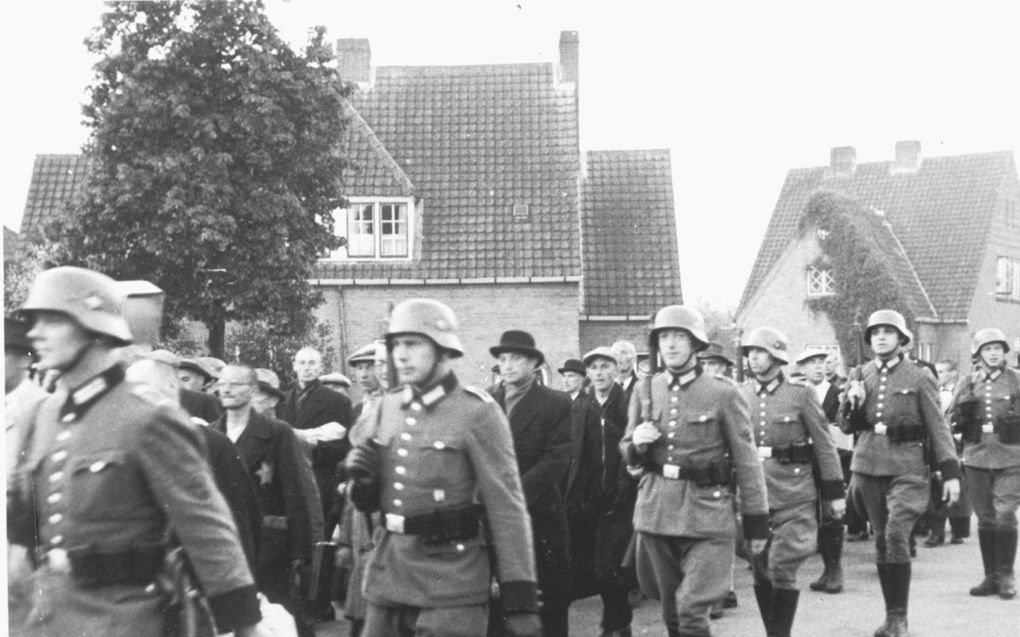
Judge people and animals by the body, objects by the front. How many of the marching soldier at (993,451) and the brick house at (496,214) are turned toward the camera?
2

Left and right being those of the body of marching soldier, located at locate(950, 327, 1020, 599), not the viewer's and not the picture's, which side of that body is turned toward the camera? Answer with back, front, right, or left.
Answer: front

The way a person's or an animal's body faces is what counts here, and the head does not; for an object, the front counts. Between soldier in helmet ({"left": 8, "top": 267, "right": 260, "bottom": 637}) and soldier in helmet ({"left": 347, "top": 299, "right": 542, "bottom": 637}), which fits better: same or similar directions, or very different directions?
same or similar directions

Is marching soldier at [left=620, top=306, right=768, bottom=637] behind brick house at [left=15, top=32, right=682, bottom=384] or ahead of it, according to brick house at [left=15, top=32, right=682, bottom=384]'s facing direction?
ahead

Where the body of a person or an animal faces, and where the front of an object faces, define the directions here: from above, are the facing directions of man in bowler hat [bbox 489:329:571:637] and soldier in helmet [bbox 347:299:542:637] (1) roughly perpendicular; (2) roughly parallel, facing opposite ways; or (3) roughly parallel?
roughly parallel

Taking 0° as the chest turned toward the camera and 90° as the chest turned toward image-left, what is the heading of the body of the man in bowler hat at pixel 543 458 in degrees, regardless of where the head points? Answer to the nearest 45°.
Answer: approximately 45°

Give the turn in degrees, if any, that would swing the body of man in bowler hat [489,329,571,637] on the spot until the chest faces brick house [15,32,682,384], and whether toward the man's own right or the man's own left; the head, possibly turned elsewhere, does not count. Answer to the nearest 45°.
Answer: approximately 135° to the man's own right

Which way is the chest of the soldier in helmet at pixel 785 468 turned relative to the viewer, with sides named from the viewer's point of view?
facing the viewer and to the left of the viewer

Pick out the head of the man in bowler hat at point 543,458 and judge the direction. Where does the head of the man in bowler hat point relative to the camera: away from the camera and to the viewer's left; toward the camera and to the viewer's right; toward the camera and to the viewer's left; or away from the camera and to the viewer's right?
toward the camera and to the viewer's left

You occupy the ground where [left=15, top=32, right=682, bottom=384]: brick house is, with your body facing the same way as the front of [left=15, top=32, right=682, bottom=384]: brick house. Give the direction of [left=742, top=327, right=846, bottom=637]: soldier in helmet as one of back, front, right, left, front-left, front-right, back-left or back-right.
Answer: front

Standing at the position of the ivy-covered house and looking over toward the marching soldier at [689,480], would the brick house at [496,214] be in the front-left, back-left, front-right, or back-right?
front-right

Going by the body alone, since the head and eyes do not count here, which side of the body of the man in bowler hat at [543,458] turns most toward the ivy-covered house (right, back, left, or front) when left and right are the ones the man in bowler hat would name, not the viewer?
back

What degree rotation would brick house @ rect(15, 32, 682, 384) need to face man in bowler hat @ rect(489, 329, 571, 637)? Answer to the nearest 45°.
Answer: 0° — it already faces them

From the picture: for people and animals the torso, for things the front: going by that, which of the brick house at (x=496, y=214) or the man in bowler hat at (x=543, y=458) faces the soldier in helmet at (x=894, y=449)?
the brick house
